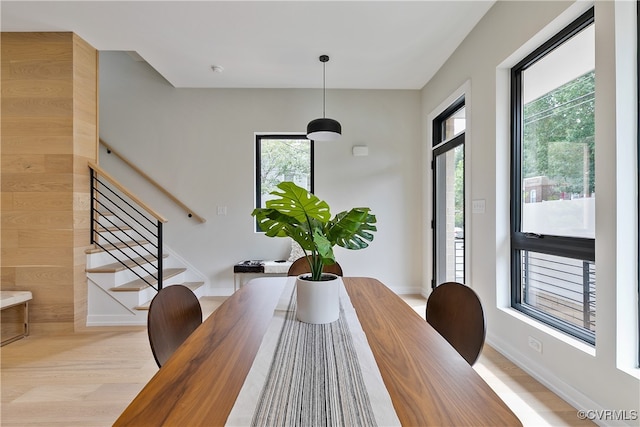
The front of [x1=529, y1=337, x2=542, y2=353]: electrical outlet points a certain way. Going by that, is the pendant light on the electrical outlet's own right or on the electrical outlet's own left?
on the electrical outlet's own right

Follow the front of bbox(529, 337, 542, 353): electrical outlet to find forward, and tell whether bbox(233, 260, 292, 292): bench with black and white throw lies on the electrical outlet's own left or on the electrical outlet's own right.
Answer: on the electrical outlet's own right

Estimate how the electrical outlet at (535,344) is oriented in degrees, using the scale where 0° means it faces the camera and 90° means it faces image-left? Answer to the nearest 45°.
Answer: approximately 45°

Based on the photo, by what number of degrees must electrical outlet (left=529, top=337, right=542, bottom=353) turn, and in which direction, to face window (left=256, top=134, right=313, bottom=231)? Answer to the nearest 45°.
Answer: approximately 45° to its right

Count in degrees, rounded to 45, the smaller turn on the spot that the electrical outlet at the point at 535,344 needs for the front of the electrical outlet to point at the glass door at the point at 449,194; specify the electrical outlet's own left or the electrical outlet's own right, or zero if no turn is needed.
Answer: approximately 90° to the electrical outlet's own right

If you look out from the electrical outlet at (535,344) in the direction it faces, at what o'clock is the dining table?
The dining table is roughly at 11 o'clock from the electrical outlet.
